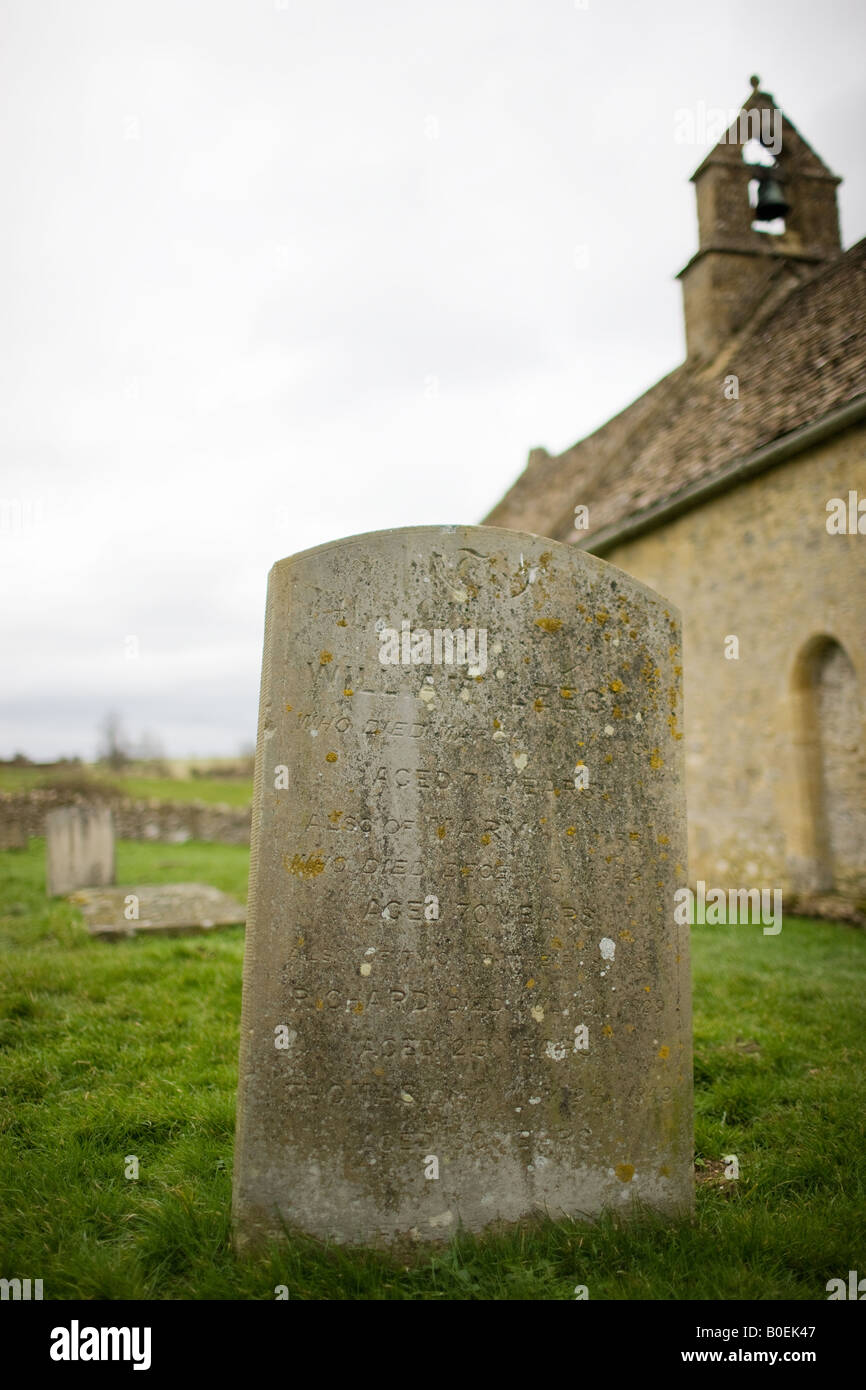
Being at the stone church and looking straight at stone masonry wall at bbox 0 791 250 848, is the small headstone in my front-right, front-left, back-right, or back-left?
front-left

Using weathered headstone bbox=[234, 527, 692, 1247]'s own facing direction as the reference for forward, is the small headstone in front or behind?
behind

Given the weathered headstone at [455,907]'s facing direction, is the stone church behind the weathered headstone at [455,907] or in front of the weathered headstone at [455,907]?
behind

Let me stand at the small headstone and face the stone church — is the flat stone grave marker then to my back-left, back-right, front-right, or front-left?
front-right

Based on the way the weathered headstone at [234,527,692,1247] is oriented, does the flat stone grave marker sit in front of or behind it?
behind

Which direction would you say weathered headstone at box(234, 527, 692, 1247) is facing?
toward the camera

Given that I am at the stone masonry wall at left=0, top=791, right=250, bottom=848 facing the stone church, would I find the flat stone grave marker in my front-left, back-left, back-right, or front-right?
front-right
